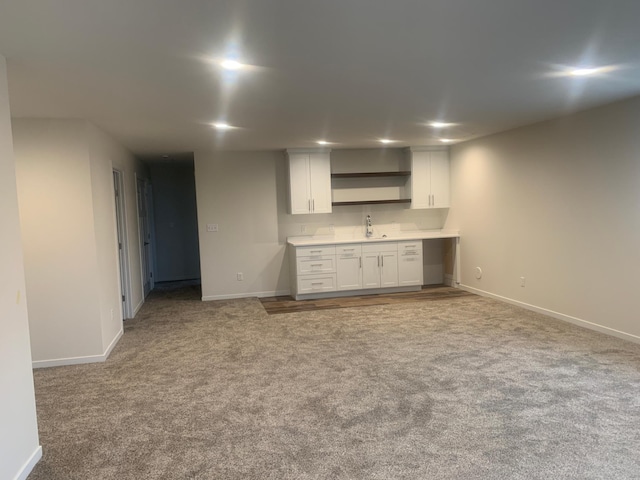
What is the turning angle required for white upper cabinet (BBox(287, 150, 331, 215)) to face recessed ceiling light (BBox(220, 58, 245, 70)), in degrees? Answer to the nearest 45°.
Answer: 0° — it already faces it

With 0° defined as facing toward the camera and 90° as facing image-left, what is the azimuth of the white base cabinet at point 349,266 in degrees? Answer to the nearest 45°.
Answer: approximately 0°

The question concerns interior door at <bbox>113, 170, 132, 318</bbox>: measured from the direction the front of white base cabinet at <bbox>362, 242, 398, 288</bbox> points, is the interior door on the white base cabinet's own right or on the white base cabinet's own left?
on the white base cabinet's own right

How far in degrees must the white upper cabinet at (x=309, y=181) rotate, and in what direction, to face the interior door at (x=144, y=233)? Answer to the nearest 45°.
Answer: approximately 90° to its right

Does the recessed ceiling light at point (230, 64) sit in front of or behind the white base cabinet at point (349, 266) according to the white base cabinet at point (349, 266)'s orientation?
in front

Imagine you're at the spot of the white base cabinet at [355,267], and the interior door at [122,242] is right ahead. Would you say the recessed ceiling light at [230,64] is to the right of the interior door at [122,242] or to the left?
left

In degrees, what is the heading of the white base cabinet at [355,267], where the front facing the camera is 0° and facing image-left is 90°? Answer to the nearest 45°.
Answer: approximately 0°
